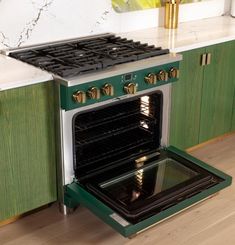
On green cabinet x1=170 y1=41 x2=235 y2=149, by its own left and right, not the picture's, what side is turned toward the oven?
right

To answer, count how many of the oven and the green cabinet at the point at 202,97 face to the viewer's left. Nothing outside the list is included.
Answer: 0

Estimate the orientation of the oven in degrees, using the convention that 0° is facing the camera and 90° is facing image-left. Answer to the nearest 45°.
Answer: approximately 315°

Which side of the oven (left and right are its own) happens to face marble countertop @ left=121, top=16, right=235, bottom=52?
left

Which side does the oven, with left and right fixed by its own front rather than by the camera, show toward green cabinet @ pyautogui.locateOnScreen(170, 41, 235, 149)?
left

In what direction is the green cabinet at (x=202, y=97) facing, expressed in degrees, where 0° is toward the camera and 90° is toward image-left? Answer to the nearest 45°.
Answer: approximately 315°

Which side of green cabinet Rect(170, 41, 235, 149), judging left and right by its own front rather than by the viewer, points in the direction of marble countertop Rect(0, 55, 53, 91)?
right
